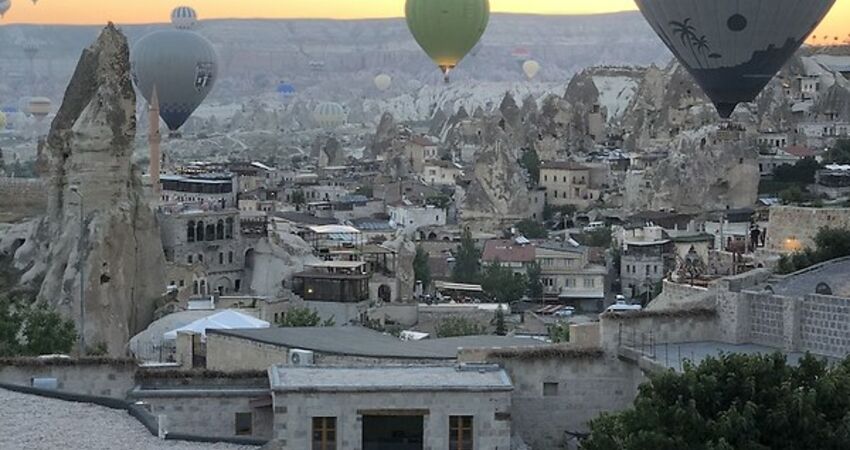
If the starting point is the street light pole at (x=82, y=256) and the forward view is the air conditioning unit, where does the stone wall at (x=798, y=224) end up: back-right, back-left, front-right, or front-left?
front-left

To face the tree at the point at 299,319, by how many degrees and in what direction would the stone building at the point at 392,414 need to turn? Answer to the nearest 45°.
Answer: approximately 180°

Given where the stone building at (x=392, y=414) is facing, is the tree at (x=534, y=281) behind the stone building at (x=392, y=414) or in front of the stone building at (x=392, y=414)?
behind

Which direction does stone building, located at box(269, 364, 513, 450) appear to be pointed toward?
toward the camera

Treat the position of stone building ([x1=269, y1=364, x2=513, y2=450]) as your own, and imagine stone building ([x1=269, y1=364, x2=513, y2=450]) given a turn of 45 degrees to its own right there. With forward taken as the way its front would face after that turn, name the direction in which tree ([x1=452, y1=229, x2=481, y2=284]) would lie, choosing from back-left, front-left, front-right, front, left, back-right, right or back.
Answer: back-right

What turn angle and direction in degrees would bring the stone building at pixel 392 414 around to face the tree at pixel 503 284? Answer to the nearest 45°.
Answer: approximately 180°

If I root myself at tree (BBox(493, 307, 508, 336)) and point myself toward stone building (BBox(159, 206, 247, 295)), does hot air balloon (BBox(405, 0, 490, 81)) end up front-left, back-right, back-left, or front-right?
front-right

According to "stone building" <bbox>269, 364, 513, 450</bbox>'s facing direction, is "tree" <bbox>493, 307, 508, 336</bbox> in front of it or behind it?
behind

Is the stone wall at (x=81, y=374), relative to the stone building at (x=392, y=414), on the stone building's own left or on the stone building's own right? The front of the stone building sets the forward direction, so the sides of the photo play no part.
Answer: on the stone building's own right
